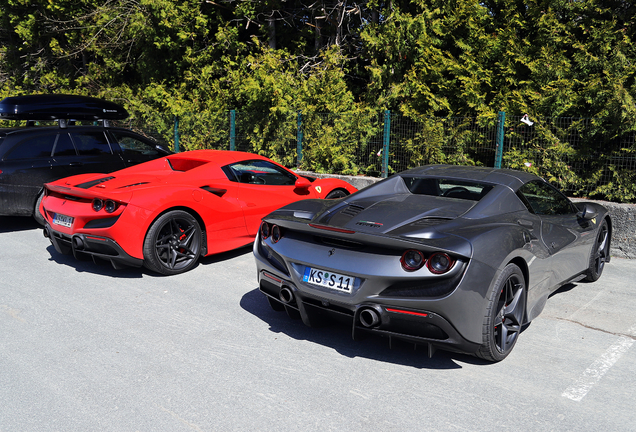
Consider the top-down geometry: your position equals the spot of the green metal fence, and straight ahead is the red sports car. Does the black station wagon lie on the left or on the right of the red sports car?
right

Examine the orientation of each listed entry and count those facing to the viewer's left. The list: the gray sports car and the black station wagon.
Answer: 0

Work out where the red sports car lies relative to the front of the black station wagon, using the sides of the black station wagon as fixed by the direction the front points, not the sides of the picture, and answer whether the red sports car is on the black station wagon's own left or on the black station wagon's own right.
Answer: on the black station wagon's own right

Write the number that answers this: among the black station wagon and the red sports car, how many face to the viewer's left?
0

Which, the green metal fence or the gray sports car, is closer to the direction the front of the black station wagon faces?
the green metal fence

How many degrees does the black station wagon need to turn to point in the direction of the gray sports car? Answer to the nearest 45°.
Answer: approximately 90° to its right

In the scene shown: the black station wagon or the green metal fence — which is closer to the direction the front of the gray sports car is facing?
the green metal fence

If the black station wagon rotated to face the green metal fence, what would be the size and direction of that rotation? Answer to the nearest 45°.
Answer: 0° — it already faces it

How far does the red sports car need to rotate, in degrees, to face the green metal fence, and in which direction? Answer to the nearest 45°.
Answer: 0° — it already faces it

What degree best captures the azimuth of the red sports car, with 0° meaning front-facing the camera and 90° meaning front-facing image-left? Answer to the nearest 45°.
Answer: approximately 225°

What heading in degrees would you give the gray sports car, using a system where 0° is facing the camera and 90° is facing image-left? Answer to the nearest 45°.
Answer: approximately 225°

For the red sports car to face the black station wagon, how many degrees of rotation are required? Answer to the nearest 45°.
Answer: approximately 90° to its left

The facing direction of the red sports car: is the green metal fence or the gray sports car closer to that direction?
the green metal fence

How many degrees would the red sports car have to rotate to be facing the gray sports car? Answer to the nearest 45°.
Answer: approximately 90° to its right

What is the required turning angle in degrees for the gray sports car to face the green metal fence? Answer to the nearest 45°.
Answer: approximately 45° to its left
